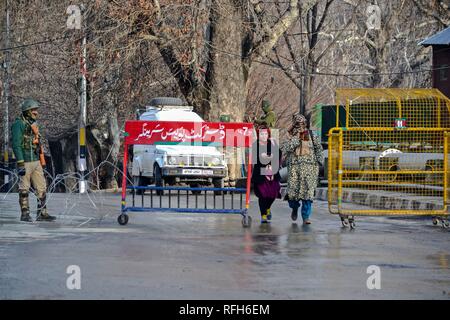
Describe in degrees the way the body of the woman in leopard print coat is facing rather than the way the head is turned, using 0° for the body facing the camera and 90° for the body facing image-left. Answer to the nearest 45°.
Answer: approximately 0°

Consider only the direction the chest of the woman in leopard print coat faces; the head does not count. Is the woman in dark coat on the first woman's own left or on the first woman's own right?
on the first woman's own right

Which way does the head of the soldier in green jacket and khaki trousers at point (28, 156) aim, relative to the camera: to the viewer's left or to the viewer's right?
to the viewer's right

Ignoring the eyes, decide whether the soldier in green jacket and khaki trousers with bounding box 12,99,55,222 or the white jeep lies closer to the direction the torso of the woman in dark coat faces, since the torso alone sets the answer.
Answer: the soldier in green jacket and khaki trousers

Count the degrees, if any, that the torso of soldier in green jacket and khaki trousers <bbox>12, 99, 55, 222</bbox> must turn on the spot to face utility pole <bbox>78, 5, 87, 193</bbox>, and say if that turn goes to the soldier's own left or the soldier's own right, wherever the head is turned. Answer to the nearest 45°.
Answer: approximately 135° to the soldier's own left

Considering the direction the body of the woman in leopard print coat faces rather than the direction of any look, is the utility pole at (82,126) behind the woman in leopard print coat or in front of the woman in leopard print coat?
behind

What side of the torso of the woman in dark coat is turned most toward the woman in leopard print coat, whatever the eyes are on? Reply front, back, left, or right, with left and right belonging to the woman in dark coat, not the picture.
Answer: left

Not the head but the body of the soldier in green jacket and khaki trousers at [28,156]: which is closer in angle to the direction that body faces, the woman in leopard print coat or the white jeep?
the woman in leopard print coat

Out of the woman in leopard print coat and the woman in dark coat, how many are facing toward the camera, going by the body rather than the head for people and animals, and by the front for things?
2
